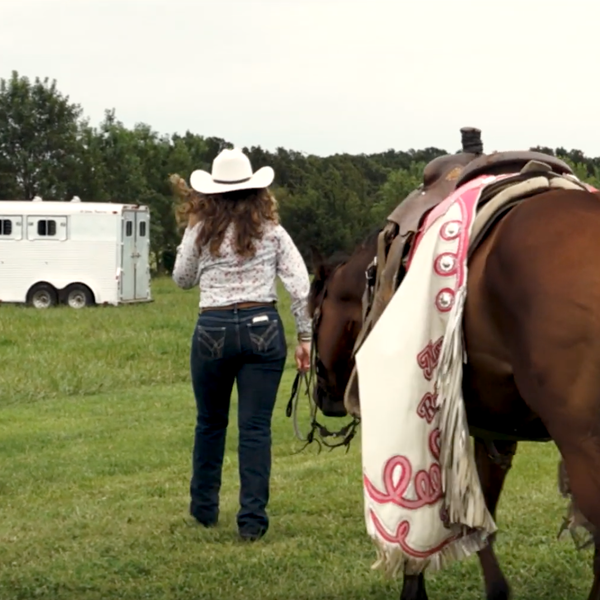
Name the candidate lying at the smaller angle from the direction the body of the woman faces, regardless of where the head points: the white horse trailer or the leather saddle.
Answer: the white horse trailer

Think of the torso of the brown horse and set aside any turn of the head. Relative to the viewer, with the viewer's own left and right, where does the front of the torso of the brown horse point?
facing away from the viewer and to the left of the viewer

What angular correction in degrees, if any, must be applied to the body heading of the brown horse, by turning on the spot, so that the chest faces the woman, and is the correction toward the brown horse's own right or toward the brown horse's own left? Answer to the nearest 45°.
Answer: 0° — it already faces them

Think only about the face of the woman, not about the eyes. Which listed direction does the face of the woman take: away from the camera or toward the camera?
away from the camera

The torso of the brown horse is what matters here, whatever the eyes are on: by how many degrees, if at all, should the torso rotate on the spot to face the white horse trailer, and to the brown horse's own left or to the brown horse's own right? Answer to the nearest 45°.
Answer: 0° — it already faces it

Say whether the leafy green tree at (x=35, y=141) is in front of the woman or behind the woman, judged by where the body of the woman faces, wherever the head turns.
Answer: in front

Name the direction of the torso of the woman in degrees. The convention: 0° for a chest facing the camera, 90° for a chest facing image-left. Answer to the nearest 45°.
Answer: approximately 180°
